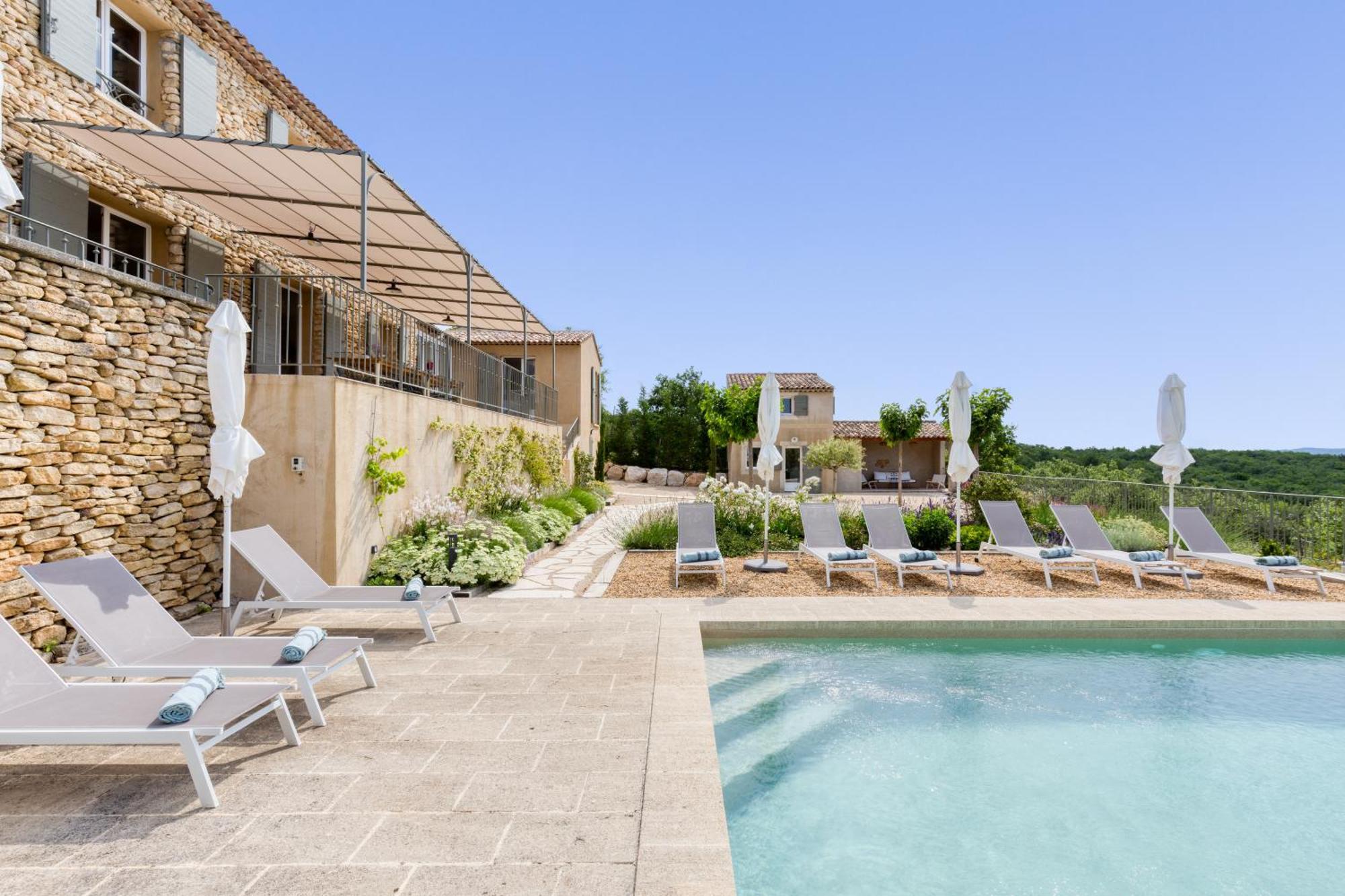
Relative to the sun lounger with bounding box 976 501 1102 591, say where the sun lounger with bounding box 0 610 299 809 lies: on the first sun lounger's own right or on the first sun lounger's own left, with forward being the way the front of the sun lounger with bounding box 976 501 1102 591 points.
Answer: on the first sun lounger's own right

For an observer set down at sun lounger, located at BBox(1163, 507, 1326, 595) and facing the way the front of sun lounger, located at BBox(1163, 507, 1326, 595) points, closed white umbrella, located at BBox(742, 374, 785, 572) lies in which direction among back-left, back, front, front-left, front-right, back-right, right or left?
right

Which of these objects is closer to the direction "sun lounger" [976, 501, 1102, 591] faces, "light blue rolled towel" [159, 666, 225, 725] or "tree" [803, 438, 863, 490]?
the light blue rolled towel

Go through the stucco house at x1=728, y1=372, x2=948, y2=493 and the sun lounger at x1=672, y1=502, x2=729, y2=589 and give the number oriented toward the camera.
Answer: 2

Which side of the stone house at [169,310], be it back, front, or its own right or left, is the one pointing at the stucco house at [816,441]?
left

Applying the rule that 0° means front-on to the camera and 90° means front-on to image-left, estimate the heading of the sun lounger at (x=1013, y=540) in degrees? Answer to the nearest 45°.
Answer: approximately 315°

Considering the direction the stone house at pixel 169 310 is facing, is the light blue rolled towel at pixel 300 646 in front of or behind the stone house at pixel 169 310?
in front

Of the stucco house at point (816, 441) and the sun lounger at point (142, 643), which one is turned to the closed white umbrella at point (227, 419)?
the stucco house

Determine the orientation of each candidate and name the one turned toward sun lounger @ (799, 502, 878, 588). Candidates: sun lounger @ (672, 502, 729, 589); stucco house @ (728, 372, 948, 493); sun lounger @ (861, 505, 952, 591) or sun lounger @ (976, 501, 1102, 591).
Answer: the stucco house

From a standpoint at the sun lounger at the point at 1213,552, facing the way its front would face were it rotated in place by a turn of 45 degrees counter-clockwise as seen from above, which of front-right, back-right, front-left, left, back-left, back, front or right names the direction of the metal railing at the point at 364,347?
back-right
